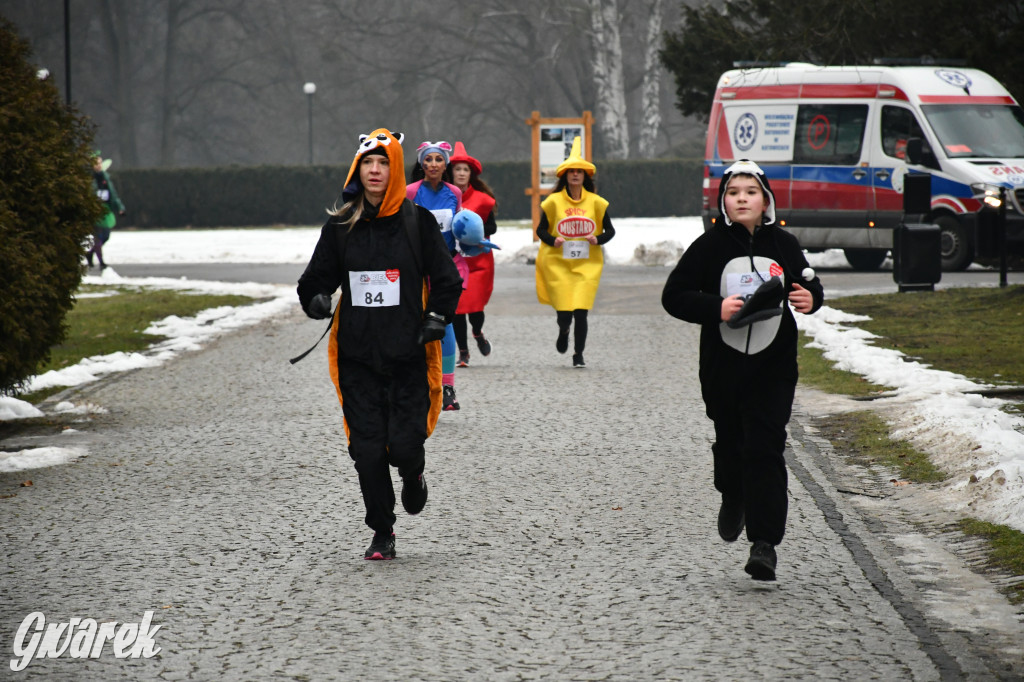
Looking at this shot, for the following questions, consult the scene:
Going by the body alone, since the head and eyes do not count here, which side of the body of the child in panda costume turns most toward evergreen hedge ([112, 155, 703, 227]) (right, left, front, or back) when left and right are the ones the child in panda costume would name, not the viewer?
back

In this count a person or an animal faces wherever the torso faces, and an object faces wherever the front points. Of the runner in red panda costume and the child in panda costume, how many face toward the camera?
2

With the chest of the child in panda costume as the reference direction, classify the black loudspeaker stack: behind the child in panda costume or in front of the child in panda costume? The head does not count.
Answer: behind

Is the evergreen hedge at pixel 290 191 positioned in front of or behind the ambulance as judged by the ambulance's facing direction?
behind

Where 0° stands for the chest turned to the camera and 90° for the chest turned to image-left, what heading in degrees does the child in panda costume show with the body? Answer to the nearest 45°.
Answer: approximately 0°

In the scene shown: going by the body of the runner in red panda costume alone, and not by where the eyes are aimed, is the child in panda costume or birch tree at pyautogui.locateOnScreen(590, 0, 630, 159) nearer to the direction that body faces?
the child in panda costume

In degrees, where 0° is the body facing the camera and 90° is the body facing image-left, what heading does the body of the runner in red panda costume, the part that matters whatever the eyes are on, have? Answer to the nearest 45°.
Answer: approximately 0°

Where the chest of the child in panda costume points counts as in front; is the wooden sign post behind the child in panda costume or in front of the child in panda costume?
behind

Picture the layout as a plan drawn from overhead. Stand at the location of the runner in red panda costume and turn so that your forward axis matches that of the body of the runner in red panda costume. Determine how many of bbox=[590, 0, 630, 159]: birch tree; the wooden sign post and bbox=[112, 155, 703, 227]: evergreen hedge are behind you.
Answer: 3
